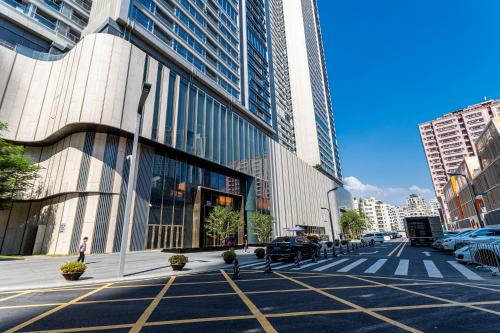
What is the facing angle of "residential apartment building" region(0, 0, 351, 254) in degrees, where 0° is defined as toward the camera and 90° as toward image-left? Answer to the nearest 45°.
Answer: approximately 315°

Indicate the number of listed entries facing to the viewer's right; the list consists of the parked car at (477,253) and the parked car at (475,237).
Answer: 0

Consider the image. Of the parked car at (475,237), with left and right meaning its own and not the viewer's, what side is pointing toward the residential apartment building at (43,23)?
front

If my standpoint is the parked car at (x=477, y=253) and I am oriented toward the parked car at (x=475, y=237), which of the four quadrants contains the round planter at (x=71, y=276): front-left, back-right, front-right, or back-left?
back-left

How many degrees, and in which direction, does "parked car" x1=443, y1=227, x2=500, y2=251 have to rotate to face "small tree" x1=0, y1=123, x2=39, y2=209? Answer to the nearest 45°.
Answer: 0° — it already faces it

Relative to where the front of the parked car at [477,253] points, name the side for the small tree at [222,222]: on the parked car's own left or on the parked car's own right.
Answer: on the parked car's own right

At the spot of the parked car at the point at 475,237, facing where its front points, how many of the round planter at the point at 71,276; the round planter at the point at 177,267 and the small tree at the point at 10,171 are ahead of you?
3

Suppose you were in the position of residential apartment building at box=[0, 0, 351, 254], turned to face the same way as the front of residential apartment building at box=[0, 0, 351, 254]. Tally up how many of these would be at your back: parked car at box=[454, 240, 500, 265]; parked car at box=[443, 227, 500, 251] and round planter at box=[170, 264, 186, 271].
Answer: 0

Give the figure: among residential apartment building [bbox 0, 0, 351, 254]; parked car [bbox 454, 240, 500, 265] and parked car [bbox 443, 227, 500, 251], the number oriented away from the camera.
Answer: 0

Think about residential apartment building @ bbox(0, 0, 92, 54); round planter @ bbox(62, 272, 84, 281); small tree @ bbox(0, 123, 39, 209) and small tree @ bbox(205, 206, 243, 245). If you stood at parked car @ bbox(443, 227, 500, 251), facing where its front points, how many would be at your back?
0

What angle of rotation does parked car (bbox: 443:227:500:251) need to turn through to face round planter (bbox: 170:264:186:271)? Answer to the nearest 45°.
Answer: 0° — it already faces it

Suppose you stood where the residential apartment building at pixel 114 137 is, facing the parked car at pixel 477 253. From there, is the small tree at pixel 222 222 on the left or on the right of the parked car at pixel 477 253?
left

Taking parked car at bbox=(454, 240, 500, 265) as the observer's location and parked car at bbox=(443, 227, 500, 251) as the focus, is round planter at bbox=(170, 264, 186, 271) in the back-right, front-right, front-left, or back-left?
back-left

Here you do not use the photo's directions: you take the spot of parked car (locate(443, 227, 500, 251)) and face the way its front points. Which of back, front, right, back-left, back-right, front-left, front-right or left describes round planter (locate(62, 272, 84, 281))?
front

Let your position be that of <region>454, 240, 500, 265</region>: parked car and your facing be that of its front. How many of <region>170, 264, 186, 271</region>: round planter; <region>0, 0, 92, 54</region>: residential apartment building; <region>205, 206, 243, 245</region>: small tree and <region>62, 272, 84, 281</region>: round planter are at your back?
0

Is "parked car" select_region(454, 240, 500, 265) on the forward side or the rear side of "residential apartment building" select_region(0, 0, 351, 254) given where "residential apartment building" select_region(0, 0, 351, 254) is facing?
on the forward side

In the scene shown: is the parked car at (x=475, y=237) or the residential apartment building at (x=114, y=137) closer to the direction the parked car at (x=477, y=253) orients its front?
the residential apartment building

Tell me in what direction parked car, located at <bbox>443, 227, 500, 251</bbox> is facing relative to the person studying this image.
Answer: facing the viewer and to the left of the viewer

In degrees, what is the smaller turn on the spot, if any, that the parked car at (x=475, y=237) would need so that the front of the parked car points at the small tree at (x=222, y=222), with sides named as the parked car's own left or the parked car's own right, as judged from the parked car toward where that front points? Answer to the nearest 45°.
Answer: approximately 45° to the parked car's own right

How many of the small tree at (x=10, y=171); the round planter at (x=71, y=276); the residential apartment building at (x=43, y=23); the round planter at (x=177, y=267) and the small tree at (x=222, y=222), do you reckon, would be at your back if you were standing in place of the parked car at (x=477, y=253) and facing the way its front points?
0

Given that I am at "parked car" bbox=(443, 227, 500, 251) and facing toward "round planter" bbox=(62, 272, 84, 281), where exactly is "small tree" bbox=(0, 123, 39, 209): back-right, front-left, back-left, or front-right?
front-right
